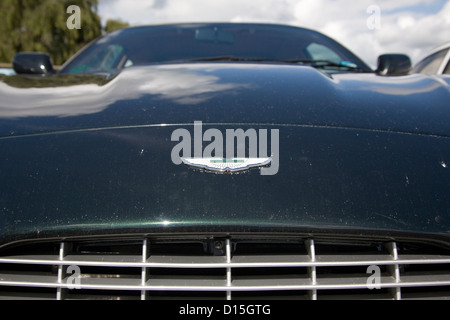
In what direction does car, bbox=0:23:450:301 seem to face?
toward the camera

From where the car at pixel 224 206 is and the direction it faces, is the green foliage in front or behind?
behind

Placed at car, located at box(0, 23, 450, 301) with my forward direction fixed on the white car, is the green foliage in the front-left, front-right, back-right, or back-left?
front-left

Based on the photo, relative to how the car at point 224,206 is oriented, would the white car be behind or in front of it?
behind
